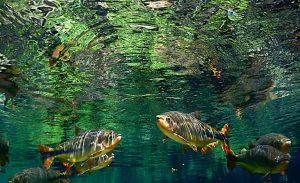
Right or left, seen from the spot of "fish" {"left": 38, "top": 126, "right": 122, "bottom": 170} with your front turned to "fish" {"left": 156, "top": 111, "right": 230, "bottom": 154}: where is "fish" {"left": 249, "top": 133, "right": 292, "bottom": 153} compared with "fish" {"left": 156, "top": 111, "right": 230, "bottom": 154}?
left

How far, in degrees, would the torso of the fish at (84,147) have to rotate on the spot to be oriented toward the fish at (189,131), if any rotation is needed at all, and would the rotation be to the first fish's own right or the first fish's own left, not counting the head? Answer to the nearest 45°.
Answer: approximately 45° to the first fish's own right

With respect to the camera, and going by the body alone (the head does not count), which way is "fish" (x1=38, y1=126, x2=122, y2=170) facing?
to the viewer's right

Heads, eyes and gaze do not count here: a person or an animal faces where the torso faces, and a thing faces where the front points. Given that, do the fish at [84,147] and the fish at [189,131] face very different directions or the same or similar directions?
very different directions

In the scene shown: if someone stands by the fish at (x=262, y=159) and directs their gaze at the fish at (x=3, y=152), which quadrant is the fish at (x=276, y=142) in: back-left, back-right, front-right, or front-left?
back-right

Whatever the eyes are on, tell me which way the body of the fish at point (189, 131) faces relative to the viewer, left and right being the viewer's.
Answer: facing to the left of the viewer

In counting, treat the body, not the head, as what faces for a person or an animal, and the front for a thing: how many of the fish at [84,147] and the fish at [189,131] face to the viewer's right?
1

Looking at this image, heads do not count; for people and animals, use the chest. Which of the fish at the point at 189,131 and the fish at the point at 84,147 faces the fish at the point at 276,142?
the fish at the point at 84,147

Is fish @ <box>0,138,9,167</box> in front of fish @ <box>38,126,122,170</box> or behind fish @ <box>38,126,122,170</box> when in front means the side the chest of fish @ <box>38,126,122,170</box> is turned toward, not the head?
behind

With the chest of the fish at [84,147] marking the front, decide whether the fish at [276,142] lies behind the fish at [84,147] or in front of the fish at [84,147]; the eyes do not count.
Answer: in front

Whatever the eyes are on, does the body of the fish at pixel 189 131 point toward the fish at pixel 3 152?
yes
